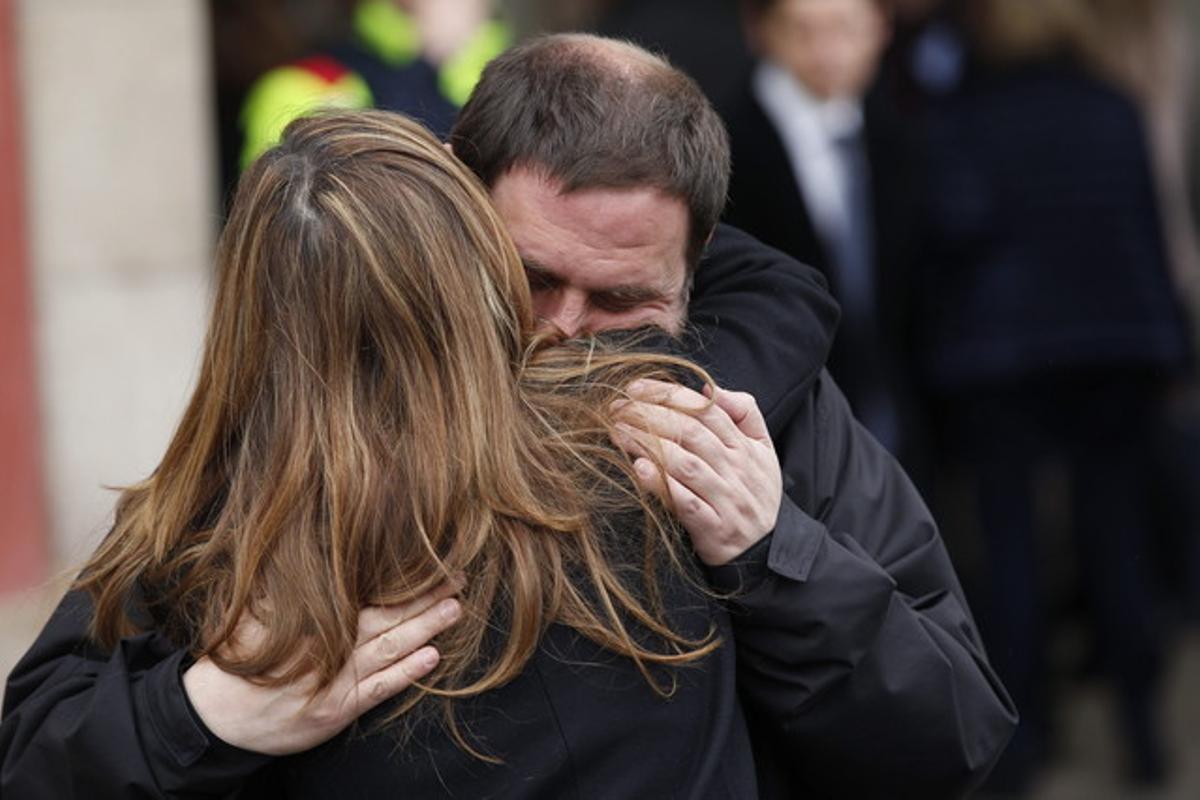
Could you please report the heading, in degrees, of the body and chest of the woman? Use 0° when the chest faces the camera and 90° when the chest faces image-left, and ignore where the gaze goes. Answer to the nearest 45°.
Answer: approximately 180°

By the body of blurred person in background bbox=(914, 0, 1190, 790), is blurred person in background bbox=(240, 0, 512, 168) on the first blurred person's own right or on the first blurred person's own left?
on the first blurred person's own left

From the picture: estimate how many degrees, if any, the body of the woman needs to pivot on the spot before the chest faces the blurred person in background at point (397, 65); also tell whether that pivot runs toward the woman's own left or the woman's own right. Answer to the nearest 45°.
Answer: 0° — they already face them

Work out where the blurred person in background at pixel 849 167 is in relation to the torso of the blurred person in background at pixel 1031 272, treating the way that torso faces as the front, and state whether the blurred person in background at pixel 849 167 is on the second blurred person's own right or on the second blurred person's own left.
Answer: on the second blurred person's own left

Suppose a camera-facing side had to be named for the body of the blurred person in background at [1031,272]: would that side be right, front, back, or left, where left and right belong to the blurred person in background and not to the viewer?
back
